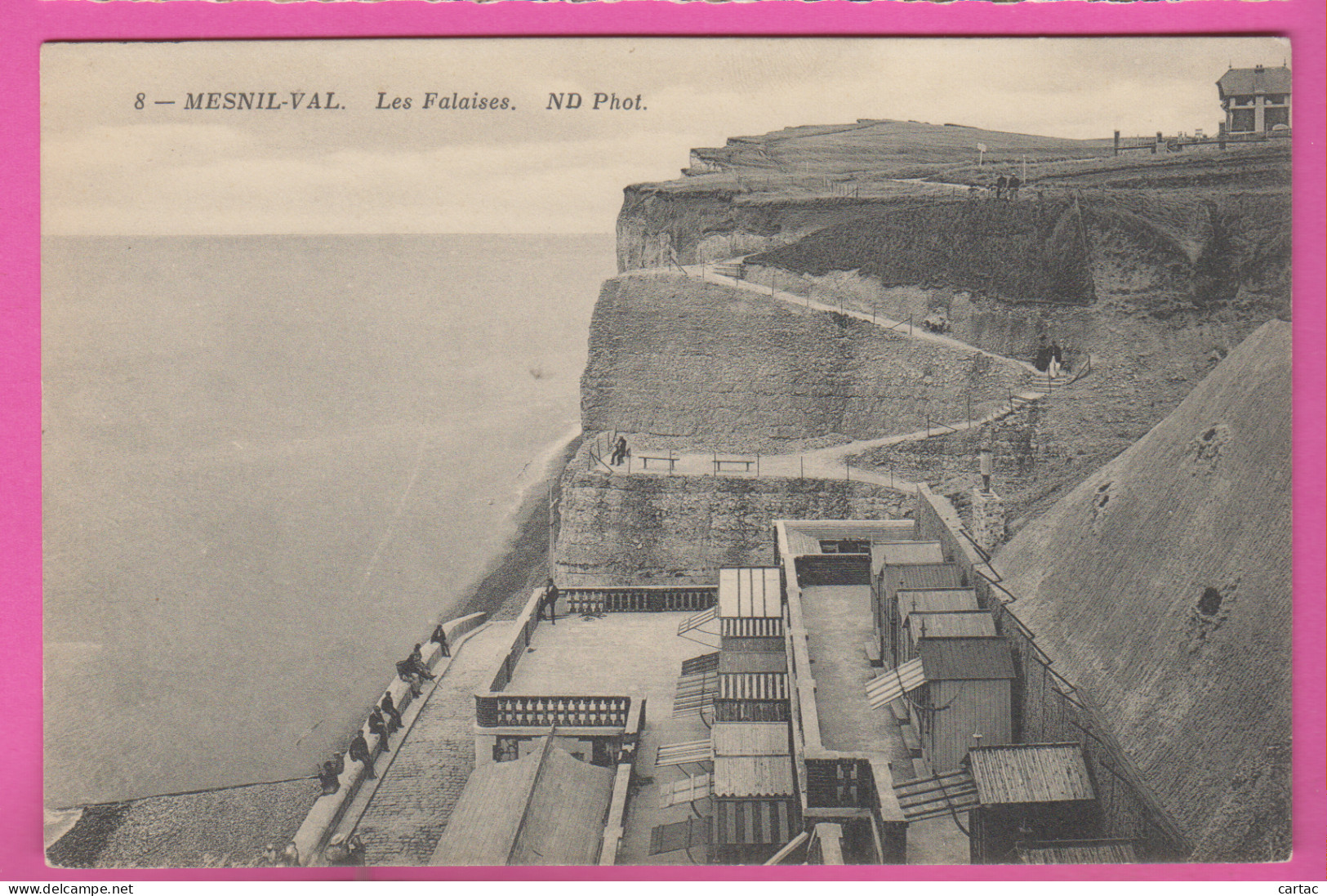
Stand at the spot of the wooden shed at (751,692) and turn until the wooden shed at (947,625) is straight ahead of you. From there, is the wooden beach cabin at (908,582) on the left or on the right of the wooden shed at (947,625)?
left

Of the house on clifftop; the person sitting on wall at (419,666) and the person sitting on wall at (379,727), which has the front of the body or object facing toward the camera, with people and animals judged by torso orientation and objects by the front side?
the house on clifftop

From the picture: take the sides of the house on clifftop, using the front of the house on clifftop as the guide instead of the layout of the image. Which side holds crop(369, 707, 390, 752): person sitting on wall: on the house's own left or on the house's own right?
on the house's own right

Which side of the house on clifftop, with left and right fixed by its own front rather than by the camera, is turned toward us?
front
